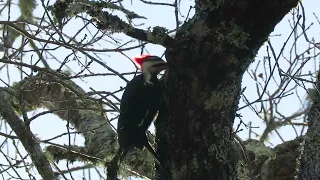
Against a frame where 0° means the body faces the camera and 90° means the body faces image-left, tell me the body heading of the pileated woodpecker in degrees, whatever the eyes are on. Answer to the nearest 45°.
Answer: approximately 270°
